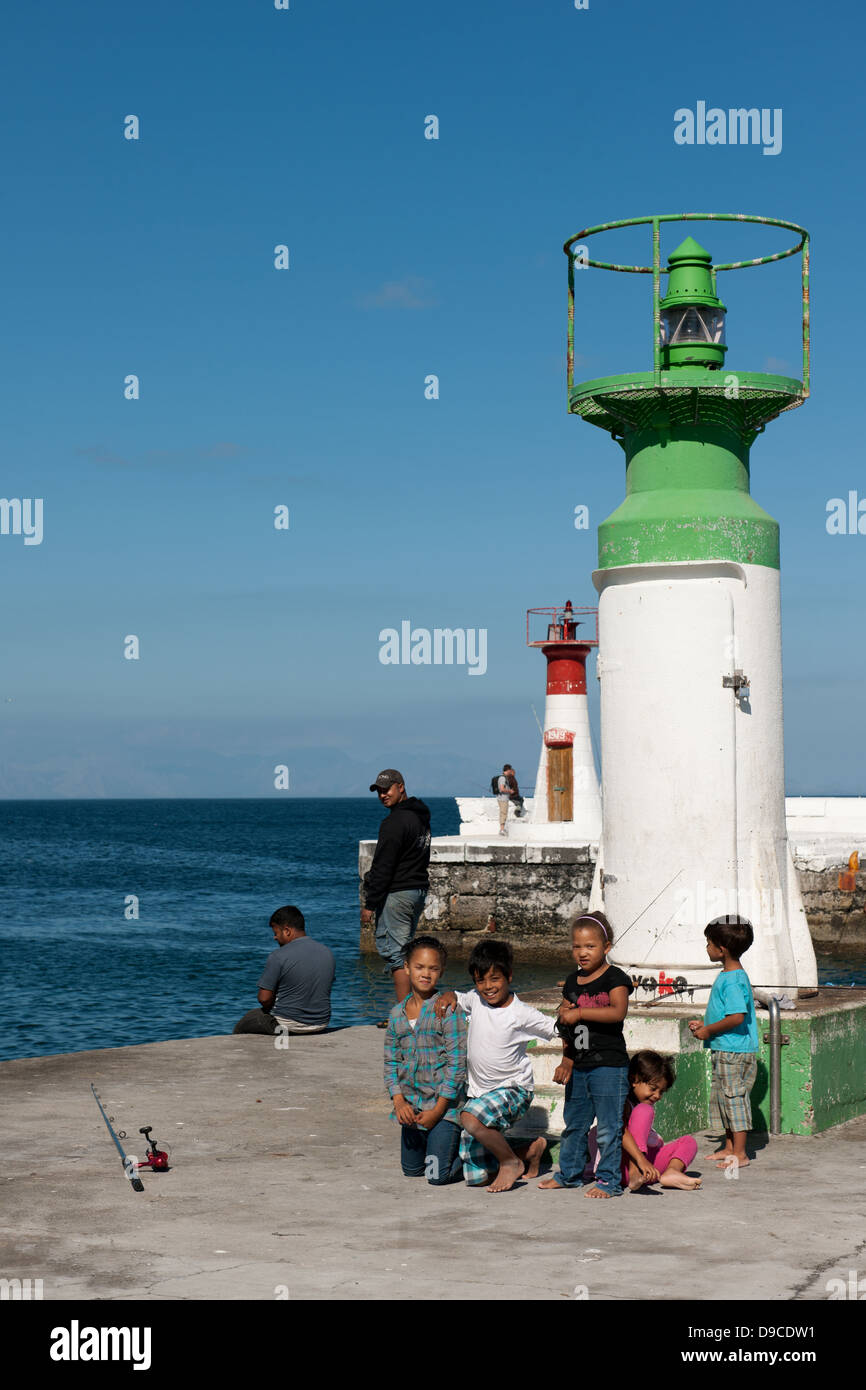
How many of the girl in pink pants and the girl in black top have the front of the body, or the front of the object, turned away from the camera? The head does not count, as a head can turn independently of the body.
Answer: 0

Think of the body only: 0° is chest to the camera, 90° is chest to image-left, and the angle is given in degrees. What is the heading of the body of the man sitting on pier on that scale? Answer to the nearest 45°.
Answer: approximately 135°

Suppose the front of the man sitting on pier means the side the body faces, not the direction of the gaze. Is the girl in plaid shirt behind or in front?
behind

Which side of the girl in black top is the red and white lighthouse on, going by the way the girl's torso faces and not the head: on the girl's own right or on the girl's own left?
on the girl's own right

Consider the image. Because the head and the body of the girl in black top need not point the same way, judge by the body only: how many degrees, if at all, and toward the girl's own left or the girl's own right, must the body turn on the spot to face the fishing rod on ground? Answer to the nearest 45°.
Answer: approximately 45° to the girl's own right

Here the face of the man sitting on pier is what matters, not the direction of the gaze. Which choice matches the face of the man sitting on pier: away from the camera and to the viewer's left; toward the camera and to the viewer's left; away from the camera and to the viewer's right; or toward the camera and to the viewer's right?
away from the camera and to the viewer's left

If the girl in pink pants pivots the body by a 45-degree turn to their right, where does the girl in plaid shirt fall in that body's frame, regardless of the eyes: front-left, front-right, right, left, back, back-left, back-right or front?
right

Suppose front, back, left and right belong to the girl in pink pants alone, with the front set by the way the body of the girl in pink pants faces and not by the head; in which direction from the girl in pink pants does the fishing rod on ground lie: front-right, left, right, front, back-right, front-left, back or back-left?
back-right

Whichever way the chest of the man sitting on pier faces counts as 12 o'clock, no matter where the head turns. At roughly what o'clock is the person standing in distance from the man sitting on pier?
The person standing in distance is roughly at 2 o'clock from the man sitting on pier.

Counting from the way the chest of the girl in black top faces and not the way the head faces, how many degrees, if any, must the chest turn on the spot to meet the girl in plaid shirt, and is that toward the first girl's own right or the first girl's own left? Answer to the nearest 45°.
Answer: approximately 45° to the first girl's own right
